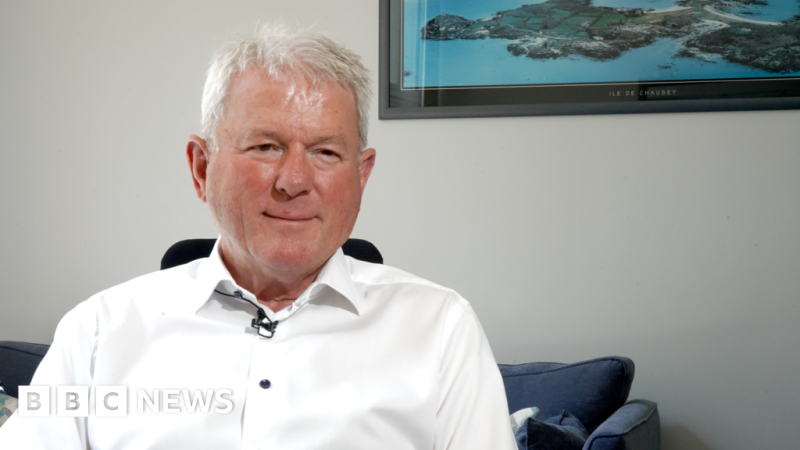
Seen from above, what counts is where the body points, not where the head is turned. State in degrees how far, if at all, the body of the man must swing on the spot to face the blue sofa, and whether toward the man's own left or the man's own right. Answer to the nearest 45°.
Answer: approximately 135° to the man's own left

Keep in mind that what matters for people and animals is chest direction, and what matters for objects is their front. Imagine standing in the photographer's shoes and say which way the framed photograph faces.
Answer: facing the viewer

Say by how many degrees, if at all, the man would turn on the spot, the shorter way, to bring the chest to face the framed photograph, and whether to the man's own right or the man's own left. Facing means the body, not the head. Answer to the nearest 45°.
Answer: approximately 135° to the man's own left

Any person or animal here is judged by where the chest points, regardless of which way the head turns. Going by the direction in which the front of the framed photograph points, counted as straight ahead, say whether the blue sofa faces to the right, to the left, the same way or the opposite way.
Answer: the same way

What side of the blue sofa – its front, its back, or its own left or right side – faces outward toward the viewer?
front

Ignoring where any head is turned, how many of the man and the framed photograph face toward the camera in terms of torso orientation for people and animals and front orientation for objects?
2

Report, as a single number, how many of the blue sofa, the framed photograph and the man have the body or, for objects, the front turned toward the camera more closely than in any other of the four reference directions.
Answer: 3

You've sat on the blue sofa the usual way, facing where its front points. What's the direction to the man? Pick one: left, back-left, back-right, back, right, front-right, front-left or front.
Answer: front-right

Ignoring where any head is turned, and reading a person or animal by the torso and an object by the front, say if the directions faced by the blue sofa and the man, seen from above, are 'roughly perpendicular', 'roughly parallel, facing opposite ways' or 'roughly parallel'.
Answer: roughly parallel

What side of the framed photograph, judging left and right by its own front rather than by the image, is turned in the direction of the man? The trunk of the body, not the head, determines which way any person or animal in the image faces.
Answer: front
